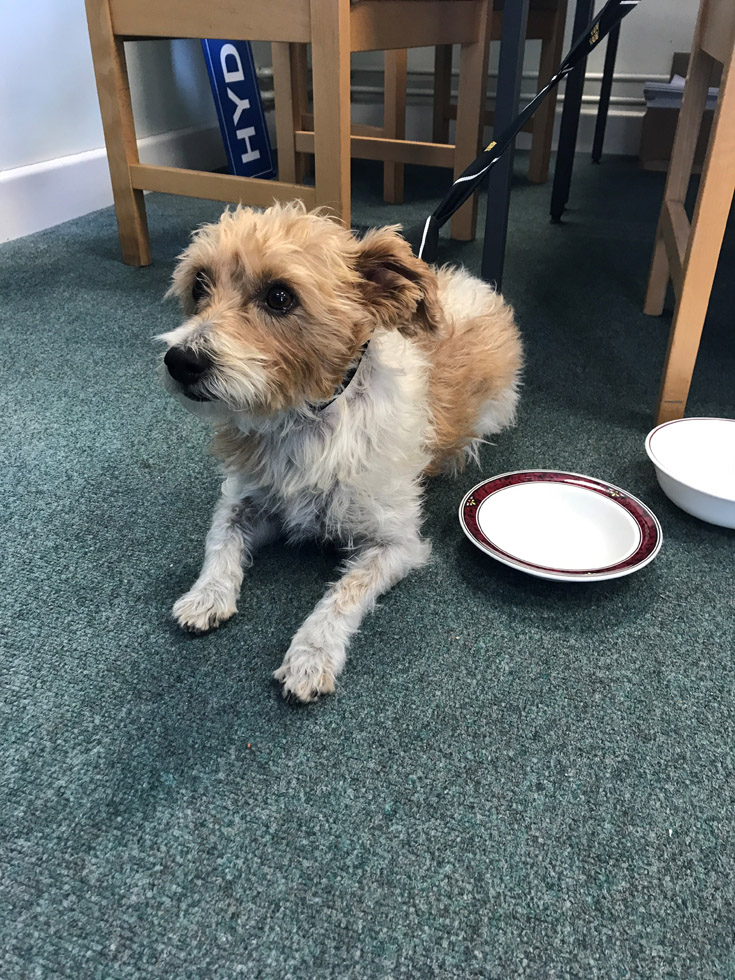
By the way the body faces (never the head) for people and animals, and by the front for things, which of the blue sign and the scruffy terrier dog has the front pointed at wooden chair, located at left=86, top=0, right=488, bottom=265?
the blue sign

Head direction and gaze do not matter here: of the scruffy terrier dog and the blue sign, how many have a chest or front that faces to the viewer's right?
0

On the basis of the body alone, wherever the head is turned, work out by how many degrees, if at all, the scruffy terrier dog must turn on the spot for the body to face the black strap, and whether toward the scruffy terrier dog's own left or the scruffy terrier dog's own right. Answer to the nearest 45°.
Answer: approximately 180°

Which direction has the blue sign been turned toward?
toward the camera

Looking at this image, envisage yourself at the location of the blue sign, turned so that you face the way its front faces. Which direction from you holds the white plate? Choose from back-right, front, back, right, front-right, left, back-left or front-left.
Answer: front

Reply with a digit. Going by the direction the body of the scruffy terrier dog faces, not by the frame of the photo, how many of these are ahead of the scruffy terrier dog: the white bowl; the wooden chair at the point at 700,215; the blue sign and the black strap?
0

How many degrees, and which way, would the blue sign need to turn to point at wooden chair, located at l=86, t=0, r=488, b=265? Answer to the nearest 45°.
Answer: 0° — it already faces it

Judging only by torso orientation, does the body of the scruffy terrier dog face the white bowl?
no

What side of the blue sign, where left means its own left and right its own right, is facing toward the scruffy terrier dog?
front

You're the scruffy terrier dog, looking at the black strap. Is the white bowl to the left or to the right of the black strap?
right

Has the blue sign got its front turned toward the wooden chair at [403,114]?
no

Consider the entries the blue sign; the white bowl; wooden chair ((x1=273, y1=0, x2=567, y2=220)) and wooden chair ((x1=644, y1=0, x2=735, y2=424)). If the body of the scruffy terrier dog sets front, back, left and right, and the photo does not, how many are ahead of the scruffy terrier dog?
0

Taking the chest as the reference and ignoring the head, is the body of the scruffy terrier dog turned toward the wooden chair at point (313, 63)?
no

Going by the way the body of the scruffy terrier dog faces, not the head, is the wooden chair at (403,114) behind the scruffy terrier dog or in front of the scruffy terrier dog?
behind

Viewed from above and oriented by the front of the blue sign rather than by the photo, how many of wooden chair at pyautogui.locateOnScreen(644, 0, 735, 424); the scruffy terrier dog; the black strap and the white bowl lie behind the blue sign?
0

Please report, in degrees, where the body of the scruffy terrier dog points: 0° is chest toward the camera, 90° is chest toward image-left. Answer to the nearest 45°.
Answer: approximately 45°
